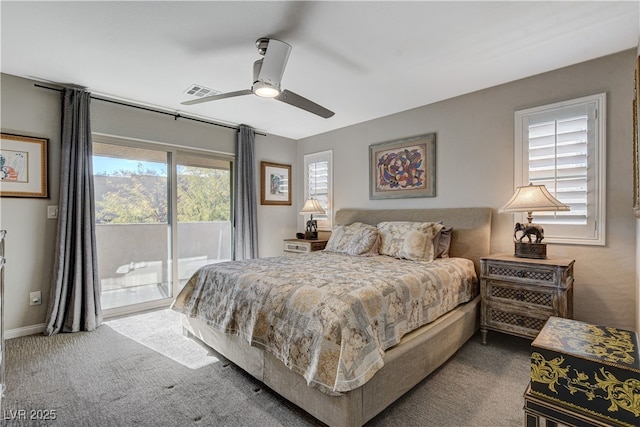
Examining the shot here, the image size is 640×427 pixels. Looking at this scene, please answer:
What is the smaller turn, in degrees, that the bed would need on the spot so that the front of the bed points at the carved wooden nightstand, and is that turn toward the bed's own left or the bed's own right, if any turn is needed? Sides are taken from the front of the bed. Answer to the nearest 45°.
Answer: approximately 135° to the bed's own left

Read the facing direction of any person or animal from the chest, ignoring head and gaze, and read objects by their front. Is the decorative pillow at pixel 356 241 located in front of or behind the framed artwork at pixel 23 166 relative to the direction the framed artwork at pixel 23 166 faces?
in front

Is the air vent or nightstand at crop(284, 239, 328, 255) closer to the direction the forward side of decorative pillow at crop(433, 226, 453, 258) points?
the air vent

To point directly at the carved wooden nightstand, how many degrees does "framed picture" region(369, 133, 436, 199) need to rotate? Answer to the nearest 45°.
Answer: approximately 90° to its left

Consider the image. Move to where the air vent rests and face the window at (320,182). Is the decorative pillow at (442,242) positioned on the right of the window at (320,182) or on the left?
right

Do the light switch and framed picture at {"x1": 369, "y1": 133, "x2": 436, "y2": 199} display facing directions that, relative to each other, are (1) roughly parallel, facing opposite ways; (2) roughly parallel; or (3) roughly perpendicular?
roughly perpendicular

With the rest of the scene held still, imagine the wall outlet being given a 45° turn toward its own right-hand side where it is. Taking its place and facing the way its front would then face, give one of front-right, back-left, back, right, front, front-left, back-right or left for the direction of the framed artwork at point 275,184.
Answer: back-left

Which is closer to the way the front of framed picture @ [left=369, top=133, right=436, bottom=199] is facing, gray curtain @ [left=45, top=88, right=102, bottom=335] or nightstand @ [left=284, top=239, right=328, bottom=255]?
the gray curtain

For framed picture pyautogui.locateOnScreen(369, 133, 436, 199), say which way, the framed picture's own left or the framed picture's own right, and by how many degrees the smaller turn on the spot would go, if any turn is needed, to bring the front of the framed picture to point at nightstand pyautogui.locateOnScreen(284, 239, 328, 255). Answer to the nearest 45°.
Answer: approximately 45° to the framed picture's own right
